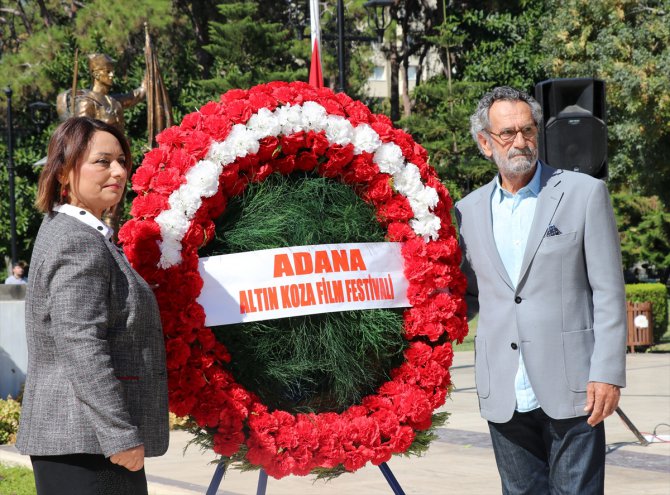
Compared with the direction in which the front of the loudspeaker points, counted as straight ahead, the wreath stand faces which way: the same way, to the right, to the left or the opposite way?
the same way

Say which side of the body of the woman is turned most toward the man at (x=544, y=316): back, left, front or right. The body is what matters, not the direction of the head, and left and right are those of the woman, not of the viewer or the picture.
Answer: front

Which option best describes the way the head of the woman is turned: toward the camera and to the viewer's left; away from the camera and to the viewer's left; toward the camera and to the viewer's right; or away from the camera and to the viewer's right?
toward the camera and to the viewer's right

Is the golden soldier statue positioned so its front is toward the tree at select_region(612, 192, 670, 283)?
no

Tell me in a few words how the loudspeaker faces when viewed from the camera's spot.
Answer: facing the viewer

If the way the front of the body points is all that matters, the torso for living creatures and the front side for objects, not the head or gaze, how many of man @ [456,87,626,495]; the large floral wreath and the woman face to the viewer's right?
1

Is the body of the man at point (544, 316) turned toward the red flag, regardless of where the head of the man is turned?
no

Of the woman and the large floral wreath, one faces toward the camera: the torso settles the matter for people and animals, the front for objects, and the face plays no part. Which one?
the large floral wreath

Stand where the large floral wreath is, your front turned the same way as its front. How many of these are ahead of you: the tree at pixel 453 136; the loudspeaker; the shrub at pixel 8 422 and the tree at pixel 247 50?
0

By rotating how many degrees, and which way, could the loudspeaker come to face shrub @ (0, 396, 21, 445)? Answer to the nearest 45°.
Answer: approximately 90° to its right

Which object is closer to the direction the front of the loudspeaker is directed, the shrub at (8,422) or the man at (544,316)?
the man

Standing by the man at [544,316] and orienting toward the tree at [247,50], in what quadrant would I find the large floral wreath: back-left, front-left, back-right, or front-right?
front-left

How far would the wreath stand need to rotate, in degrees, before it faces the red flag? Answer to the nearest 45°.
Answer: approximately 180°

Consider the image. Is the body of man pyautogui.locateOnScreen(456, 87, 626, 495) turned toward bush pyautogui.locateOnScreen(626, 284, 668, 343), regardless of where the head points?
no

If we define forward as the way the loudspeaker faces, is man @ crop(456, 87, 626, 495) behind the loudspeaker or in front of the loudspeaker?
in front

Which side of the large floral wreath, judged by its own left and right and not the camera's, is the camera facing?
front

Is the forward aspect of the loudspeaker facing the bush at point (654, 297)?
no

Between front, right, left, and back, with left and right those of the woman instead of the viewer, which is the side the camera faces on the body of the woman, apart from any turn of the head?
right

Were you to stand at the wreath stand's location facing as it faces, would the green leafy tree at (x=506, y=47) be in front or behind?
behind

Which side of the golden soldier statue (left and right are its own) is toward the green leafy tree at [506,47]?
left
